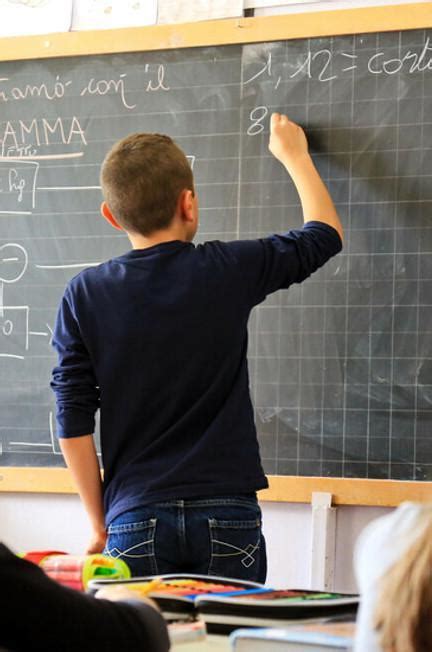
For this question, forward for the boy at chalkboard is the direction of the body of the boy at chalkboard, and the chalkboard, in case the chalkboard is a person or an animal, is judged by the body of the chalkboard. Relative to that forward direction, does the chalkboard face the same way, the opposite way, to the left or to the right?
the opposite way

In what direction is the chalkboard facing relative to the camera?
toward the camera

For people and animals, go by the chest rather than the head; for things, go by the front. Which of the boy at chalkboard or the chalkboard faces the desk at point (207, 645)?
the chalkboard

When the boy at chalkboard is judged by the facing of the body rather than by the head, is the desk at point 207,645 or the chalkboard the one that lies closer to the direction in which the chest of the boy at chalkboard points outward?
the chalkboard

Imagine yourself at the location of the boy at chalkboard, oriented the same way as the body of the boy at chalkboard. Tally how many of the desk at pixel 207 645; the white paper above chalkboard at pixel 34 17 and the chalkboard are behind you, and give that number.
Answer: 1

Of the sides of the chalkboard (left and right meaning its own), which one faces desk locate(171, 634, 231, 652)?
front

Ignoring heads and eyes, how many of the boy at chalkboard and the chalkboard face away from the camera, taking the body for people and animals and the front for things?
1

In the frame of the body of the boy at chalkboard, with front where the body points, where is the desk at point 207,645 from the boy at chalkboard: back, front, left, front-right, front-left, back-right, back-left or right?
back

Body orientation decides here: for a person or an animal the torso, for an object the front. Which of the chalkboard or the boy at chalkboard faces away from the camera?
the boy at chalkboard

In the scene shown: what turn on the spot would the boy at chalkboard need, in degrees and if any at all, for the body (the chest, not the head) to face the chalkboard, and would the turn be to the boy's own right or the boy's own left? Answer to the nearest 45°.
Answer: approximately 45° to the boy's own right

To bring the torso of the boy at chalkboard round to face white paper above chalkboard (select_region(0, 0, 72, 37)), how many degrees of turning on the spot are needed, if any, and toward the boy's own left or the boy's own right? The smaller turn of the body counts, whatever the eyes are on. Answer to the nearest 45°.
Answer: approximately 45° to the boy's own left

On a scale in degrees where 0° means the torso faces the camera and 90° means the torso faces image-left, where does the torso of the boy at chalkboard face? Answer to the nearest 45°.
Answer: approximately 180°
